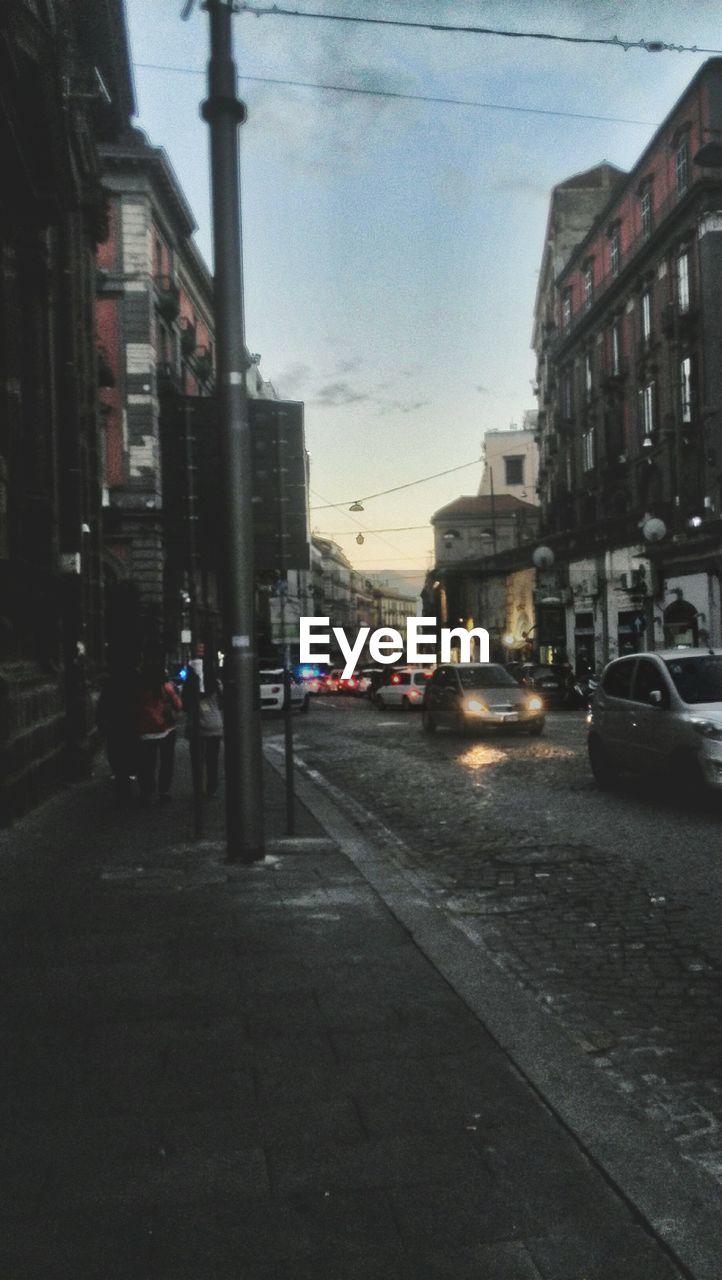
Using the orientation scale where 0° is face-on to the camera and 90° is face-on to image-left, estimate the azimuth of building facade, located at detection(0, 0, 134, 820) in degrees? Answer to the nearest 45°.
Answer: approximately 270°

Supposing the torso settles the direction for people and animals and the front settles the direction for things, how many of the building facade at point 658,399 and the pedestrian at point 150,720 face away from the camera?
1

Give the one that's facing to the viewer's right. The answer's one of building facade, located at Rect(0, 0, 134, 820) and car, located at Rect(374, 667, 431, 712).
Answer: the building facade

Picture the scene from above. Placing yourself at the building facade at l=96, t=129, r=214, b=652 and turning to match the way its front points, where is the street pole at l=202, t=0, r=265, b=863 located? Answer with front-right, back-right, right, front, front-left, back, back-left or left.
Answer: right

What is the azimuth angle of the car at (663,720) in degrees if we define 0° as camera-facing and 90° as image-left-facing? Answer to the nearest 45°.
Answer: approximately 315°

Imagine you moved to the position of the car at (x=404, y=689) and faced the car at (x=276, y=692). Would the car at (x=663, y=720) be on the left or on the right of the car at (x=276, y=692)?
left

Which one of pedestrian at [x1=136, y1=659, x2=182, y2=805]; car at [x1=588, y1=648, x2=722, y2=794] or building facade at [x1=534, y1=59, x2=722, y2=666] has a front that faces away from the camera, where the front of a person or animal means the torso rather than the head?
the pedestrian

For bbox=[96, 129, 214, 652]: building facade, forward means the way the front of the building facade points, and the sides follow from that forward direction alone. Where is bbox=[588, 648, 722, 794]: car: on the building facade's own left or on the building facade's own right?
on the building facade's own right
